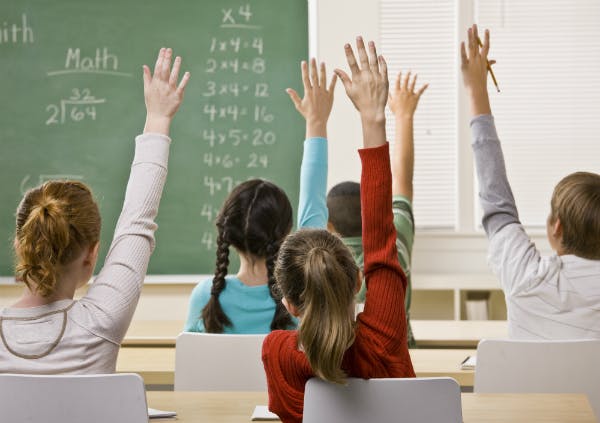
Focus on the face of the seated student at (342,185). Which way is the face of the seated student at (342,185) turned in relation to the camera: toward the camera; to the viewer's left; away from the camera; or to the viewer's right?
away from the camera

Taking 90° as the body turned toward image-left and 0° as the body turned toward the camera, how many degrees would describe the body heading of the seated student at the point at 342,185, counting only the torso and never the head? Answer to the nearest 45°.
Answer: approximately 180°

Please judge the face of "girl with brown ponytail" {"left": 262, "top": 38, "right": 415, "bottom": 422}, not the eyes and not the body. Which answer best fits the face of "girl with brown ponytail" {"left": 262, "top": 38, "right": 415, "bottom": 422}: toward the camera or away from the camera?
away from the camera

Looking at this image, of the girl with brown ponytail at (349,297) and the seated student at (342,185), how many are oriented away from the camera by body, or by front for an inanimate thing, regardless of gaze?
2

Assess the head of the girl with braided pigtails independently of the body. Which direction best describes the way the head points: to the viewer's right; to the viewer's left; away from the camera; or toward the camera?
away from the camera

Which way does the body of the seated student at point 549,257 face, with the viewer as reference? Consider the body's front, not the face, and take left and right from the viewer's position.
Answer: facing away from the viewer and to the left of the viewer

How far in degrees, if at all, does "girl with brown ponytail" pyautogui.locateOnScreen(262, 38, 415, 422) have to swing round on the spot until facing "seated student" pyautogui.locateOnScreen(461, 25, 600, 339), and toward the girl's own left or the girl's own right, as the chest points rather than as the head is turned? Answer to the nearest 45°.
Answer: approximately 45° to the girl's own right

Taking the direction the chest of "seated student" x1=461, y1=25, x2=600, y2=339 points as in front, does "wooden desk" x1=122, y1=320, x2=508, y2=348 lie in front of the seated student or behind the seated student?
in front

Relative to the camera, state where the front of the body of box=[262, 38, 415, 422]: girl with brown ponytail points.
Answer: away from the camera
